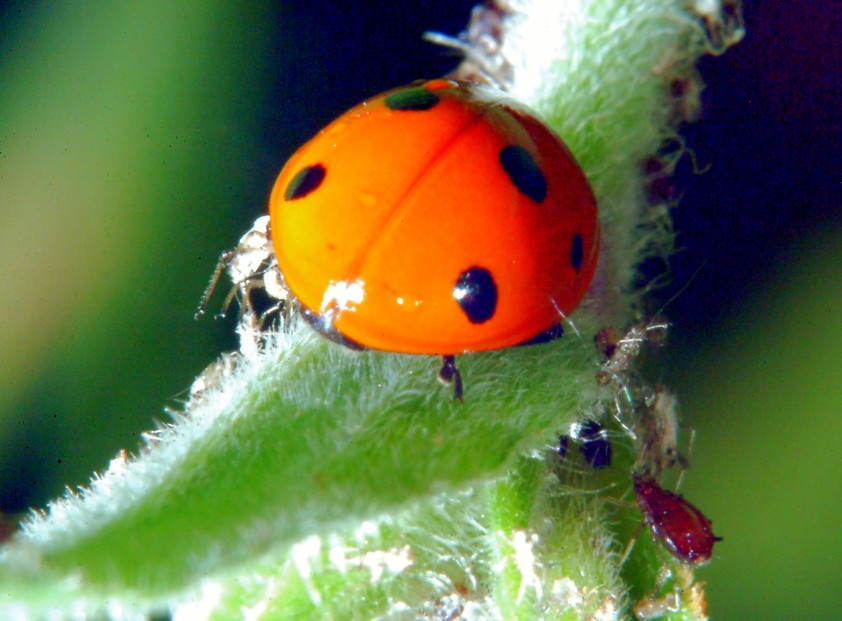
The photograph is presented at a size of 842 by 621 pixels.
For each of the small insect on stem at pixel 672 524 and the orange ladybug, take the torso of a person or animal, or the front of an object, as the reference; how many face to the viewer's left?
1

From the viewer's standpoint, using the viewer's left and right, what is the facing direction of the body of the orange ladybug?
facing away from the viewer and to the right of the viewer

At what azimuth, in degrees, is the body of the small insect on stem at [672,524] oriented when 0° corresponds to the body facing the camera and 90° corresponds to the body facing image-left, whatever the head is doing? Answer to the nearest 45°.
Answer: approximately 90°
